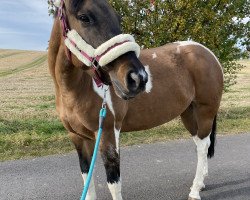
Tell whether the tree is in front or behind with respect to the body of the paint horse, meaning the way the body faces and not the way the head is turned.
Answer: behind

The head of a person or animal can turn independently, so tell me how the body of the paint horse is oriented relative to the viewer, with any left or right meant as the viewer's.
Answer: facing the viewer and to the left of the viewer
